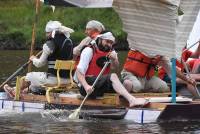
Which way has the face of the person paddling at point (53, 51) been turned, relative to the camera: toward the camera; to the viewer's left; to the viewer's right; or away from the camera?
to the viewer's left

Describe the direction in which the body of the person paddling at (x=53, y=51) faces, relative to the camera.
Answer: to the viewer's left
